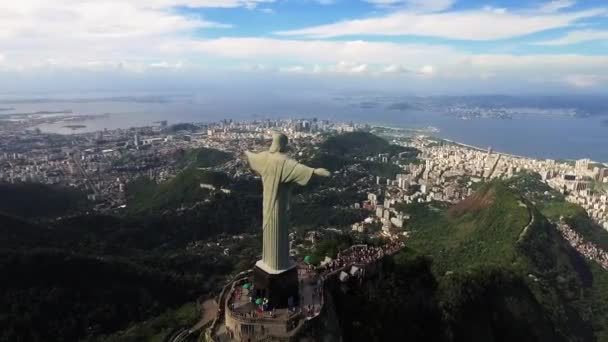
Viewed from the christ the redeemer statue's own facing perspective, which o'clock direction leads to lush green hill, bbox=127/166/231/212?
The lush green hill is roughly at 10 o'clock from the christ the redeemer statue.

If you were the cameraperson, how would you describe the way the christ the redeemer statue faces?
facing away from the viewer and to the right of the viewer

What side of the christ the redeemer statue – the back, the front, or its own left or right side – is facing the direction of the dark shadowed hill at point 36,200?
left
